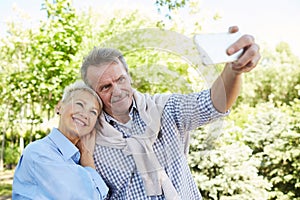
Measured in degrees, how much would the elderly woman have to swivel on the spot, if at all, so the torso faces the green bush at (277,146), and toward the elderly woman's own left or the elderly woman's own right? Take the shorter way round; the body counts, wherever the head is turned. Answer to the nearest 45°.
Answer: approximately 90° to the elderly woman's own left

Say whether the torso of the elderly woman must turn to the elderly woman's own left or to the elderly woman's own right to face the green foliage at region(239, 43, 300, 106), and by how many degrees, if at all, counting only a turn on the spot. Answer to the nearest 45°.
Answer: approximately 90° to the elderly woman's own left

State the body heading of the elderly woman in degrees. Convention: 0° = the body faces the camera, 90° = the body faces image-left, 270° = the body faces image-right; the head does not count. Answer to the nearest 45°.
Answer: approximately 315°

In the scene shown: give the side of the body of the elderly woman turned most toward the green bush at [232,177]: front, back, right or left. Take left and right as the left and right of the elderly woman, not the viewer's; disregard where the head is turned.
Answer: left

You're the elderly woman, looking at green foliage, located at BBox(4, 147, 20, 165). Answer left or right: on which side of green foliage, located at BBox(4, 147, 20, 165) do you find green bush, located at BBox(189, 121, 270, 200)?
right
